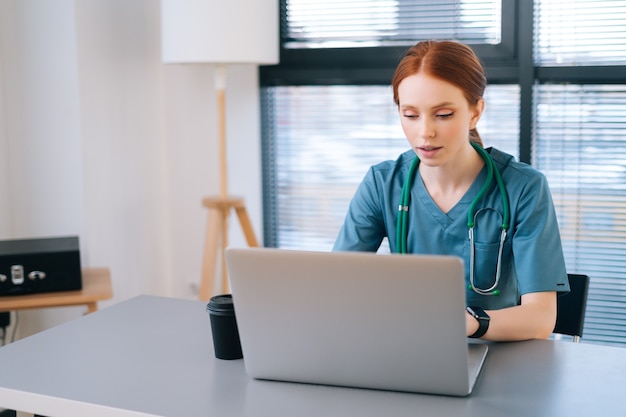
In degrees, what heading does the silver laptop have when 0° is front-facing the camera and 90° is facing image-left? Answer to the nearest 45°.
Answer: approximately 180°

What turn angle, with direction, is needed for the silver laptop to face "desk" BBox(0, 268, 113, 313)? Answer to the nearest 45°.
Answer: approximately 45° to its left

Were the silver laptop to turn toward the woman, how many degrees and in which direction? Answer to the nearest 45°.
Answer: approximately 45° to its right

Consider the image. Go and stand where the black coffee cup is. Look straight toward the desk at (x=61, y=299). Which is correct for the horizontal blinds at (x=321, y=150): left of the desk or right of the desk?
right

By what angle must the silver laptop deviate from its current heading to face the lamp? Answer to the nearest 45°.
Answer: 0° — it already faces it

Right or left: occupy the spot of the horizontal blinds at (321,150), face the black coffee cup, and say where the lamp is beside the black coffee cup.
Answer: right

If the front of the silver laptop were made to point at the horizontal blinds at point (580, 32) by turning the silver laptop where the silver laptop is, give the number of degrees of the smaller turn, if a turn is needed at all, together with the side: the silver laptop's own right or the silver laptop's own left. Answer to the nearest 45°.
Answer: approximately 45° to the silver laptop's own right

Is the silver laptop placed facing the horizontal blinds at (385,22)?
yes

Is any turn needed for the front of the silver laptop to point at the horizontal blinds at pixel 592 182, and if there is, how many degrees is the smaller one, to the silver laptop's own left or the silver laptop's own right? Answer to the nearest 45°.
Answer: approximately 45° to the silver laptop's own right

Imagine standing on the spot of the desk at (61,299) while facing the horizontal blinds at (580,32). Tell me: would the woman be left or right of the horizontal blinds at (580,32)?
right
